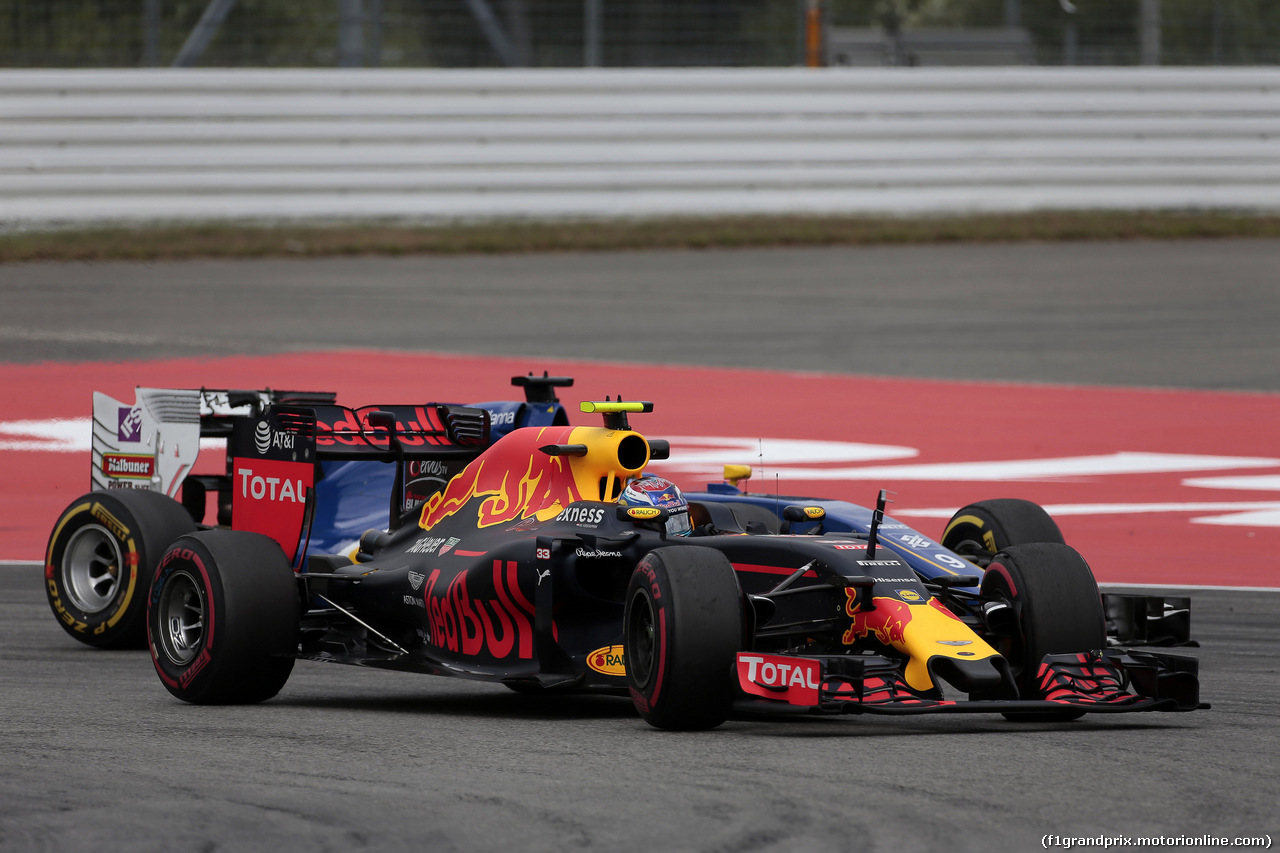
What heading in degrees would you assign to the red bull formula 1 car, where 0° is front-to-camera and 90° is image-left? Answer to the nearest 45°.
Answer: approximately 315°
